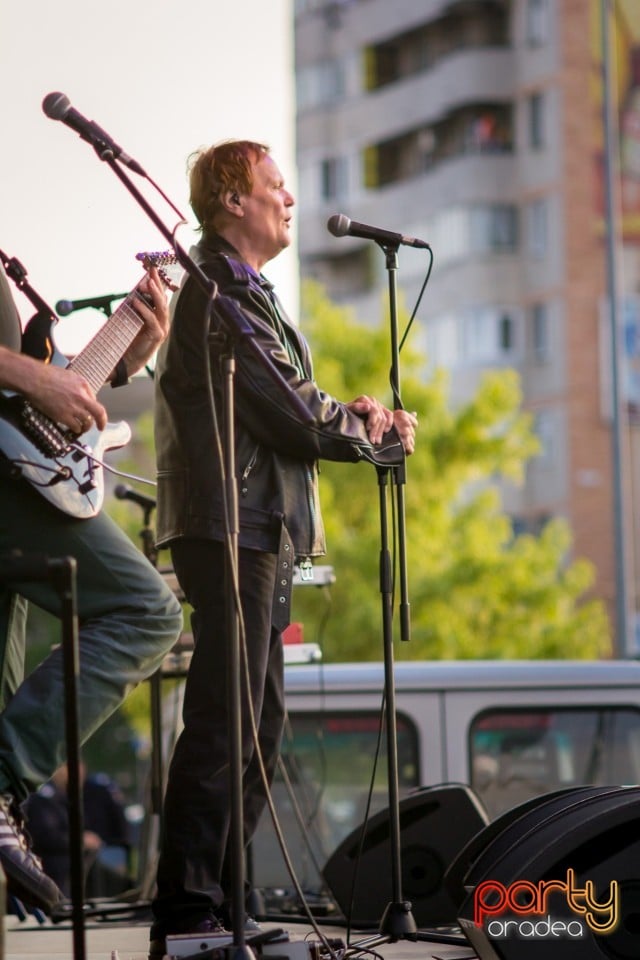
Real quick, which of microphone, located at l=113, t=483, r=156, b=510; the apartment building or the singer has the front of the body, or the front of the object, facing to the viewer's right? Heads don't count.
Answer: the singer

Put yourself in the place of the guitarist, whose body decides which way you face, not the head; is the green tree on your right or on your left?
on your left

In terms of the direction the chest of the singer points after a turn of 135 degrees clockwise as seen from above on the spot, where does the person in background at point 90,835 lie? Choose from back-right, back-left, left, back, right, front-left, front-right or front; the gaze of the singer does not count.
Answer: back-right

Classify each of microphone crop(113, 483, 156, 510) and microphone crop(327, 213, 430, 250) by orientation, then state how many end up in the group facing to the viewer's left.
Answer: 2

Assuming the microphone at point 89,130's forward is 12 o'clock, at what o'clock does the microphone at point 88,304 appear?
the microphone at point 88,304 is roughly at 3 o'clock from the microphone at point 89,130.

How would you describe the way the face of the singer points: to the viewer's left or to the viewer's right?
to the viewer's right

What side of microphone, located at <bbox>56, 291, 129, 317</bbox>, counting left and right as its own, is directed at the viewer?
left

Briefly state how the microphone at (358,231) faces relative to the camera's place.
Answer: facing to the left of the viewer

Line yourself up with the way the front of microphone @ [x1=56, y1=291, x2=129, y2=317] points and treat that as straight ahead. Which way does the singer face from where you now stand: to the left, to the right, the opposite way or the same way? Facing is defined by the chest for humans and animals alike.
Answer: the opposite way

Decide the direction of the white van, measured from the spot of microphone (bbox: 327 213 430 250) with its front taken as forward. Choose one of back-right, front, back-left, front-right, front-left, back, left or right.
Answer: right

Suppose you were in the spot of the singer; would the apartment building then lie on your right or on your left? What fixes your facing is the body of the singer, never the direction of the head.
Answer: on your left

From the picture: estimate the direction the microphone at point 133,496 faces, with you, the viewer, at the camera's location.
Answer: facing to the left of the viewer

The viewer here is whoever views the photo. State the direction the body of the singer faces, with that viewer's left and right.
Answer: facing to the right of the viewer

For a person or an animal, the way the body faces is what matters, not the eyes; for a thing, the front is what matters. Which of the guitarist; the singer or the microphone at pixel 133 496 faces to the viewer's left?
the microphone

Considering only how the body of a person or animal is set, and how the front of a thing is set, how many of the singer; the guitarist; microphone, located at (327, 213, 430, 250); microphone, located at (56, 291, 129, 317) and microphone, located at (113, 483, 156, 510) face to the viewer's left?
3
